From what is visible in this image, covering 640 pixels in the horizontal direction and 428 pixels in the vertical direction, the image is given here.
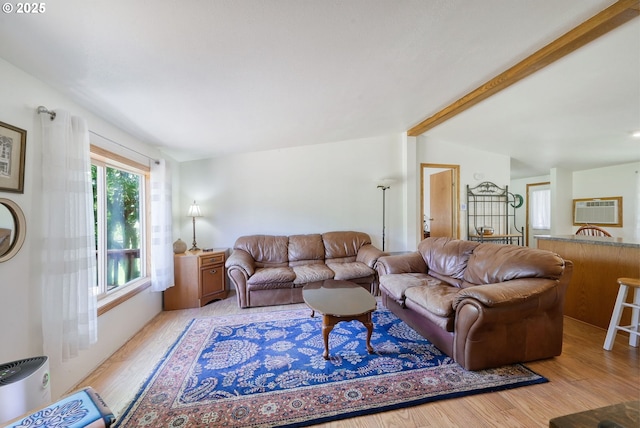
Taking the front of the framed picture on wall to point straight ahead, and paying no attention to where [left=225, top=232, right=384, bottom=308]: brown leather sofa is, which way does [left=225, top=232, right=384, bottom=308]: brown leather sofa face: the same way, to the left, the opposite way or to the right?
to the right

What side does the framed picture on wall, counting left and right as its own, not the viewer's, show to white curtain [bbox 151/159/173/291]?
left

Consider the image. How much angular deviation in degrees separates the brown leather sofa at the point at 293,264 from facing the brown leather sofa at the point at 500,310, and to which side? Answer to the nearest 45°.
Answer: approximately 45° to its left

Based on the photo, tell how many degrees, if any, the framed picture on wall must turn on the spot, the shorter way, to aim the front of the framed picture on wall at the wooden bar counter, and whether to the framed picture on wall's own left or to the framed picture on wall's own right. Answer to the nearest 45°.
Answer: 0° — it already faces it

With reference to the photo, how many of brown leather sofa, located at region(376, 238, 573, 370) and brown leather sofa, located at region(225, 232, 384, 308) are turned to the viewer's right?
0

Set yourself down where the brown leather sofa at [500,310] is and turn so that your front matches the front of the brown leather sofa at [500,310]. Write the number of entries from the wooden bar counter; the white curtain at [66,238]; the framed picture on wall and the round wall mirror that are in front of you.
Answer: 3

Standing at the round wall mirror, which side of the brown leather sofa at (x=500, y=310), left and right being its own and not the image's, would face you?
front

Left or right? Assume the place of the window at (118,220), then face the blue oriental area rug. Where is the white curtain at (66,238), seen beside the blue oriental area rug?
right

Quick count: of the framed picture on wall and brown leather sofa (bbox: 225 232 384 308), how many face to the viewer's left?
0

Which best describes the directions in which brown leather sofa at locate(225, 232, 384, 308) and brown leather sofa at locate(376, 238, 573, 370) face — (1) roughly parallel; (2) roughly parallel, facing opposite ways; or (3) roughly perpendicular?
roughly perpendicular

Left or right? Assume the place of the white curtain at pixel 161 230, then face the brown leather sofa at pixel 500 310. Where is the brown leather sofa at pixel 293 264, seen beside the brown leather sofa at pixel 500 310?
left

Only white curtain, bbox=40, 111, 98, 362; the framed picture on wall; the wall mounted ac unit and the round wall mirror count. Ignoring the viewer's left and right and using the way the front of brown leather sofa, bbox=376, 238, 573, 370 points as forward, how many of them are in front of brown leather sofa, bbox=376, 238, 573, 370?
3

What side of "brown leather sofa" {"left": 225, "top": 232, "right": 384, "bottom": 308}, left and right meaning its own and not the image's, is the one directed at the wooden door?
left

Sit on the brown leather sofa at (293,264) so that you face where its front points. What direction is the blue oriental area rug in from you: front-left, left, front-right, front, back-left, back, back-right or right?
front

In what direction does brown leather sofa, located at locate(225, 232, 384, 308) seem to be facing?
toward the camera

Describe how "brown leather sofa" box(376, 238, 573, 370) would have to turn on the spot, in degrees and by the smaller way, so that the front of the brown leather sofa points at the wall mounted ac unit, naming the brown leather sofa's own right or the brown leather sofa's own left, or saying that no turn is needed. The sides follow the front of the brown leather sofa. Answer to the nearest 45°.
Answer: approximately 135° to the brown leather sofa's own right

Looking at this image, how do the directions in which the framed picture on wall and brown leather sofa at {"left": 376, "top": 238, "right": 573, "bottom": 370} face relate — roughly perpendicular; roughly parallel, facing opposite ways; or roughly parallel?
roughly parallel, facing opposite ways

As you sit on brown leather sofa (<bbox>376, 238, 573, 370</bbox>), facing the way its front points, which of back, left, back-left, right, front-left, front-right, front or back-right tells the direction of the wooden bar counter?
back
